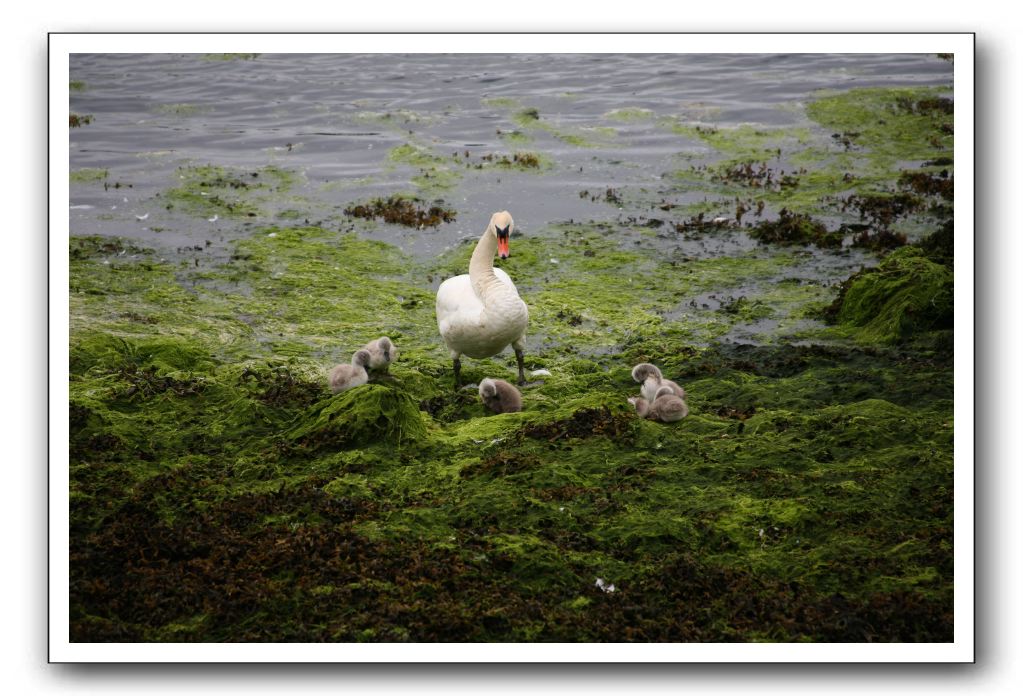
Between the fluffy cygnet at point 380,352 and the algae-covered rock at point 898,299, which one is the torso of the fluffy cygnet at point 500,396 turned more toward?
the fluffy cygnet

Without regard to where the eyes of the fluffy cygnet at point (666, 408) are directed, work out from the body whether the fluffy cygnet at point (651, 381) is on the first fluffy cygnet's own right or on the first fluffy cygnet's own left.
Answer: on the first fluffy cygnet's own right

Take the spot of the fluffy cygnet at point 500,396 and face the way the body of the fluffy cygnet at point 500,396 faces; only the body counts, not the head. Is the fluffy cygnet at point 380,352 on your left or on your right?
on your right

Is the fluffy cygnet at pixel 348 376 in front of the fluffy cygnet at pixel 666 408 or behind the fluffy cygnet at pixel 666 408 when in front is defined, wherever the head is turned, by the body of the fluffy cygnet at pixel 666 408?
in front

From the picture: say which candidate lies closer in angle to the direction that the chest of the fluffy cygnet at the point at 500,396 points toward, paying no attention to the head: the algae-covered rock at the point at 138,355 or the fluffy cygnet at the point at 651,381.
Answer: the algae-covered rock

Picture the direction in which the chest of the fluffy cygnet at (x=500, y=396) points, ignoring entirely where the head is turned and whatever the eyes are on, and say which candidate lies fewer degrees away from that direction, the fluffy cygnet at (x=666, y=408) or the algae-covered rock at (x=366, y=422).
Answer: the algae-covered rock

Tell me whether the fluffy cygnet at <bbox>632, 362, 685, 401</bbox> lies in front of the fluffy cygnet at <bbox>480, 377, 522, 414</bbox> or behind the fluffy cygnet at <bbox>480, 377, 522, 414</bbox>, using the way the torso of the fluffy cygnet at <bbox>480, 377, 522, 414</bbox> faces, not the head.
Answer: behind

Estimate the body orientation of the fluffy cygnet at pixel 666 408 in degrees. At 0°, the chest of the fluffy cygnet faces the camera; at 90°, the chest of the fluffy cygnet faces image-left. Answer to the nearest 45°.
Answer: approximately 90°

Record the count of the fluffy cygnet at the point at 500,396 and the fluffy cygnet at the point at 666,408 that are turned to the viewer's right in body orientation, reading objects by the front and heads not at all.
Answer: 0

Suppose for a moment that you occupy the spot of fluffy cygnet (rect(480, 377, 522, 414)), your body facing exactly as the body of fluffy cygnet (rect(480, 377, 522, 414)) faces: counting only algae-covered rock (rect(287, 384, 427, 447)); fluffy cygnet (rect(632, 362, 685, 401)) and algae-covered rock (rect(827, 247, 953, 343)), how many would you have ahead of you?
1

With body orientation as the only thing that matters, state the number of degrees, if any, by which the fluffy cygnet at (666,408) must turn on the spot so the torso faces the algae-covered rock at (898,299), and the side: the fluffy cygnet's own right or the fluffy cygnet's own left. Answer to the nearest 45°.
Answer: approximately 135° to the fluffy cygnet's own right
